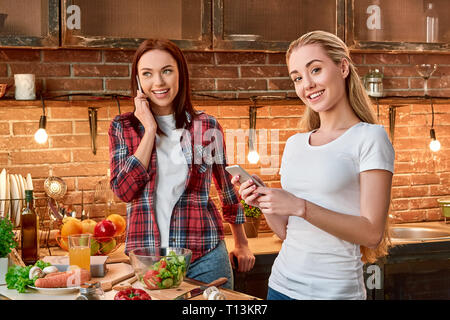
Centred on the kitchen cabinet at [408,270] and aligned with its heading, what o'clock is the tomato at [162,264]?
The tomato is roughly at 1 o'clock from the kitchen cabinet.

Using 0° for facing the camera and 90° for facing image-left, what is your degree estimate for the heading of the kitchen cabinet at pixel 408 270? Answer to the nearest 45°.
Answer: approximately 0°

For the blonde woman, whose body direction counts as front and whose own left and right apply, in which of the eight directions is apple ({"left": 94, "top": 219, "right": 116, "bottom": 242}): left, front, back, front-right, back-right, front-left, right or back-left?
right

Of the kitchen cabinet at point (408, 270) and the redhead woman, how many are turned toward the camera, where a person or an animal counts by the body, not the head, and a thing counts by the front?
2

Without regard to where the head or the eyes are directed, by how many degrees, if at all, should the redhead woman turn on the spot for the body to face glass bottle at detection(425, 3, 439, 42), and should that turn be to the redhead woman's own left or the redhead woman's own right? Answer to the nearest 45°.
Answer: approximately 135° to the redhead woman's own left

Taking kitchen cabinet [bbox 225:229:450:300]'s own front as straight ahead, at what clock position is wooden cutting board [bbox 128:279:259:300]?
The wooden cutting board is roughly at 1 o'clock from the kitchen cabinet.

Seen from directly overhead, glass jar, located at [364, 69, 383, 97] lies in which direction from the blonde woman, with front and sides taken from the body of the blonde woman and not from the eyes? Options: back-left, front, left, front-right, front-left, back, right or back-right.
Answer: back-right

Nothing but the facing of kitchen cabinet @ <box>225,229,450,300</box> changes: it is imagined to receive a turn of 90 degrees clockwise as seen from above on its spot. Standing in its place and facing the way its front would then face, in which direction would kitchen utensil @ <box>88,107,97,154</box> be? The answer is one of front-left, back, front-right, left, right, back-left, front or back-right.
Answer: front

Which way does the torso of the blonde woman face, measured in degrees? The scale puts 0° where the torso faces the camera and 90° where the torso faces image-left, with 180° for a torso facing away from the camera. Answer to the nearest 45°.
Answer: approximately 45°

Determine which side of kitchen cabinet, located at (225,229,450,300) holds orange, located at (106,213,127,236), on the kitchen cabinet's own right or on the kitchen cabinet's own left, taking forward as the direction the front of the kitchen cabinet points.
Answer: on the kitchen cabinet's own right
